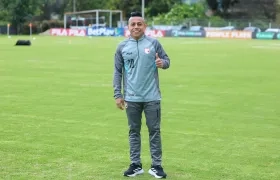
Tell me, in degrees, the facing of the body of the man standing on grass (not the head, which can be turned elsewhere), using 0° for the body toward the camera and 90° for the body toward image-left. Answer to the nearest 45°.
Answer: approximately 0°
